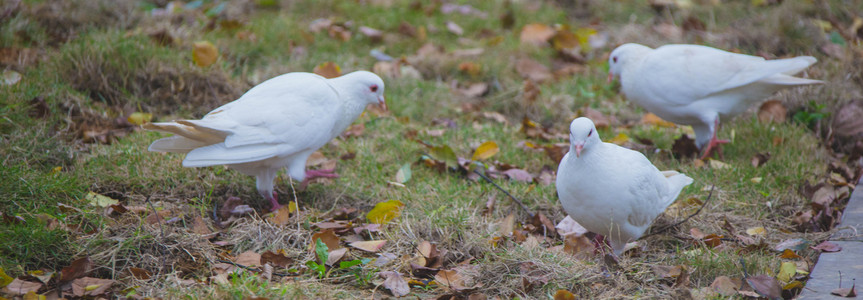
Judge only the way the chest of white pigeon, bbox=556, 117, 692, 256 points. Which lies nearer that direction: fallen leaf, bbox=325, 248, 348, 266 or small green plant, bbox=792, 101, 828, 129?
the fallen leaf

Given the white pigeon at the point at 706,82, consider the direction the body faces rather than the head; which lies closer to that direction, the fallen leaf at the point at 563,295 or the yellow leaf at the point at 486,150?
the yellow leaf

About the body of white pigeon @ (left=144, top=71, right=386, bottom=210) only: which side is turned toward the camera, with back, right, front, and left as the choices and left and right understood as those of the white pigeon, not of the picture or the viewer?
right

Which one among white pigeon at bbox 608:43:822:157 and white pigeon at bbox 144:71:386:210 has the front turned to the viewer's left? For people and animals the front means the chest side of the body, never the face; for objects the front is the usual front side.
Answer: white pigeon at bbox 608:43:822:157

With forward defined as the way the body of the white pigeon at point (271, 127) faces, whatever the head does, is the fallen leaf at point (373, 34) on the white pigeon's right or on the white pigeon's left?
on the white pigeon's left

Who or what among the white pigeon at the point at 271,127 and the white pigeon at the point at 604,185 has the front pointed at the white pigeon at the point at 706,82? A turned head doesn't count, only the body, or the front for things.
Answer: the white pigeon at the point at 271,127

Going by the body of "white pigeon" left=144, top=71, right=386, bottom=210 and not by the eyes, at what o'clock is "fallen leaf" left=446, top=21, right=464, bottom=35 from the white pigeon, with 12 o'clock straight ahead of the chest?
The fallen leaf is roughly at 10 o'clock from the white pigeon.

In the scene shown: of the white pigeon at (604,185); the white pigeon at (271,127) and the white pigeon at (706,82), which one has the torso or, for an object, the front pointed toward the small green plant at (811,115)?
the white pigeon at (271,127)

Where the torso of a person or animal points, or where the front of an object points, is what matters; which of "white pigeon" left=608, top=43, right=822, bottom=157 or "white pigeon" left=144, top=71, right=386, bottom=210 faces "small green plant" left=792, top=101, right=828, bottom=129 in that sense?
"white pigeon" left=144, top=71, right=386, bottom=210

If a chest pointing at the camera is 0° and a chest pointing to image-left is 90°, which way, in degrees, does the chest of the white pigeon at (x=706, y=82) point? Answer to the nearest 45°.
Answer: approximately 90°

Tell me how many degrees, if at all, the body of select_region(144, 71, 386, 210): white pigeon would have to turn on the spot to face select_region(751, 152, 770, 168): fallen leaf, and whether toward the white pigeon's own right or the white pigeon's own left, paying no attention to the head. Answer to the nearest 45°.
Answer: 0° — it already faces it

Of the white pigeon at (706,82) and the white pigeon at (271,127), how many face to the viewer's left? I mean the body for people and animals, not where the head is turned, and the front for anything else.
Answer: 1

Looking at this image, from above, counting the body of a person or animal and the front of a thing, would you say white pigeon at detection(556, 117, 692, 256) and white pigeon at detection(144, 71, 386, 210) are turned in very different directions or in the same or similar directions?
very different directions
